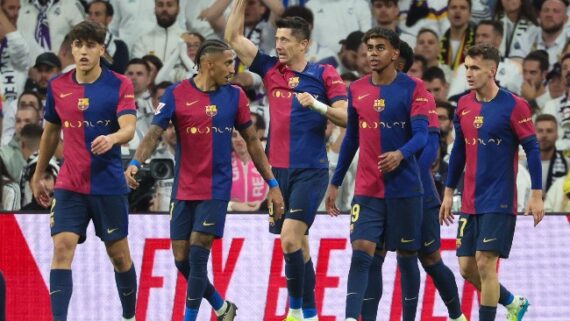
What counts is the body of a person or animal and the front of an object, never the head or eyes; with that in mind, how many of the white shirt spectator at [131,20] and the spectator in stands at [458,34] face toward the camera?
2

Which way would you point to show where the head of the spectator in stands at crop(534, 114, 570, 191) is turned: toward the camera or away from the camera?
toward the camera

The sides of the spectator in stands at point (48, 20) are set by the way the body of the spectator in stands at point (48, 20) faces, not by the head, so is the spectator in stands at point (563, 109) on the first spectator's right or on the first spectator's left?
on the first spectator's left

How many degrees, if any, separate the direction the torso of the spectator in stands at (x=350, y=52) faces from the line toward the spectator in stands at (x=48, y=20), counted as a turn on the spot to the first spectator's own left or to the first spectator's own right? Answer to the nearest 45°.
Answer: approximately 45° to the first spectator's own right

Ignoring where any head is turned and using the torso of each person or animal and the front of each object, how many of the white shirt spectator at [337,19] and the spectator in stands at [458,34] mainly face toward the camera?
2

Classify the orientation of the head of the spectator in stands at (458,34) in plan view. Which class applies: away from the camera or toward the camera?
toward the camera

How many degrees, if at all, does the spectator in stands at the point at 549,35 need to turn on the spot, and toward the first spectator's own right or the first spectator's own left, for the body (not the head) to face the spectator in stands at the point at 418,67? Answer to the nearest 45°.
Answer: approximately 45° to the first spectator's own right

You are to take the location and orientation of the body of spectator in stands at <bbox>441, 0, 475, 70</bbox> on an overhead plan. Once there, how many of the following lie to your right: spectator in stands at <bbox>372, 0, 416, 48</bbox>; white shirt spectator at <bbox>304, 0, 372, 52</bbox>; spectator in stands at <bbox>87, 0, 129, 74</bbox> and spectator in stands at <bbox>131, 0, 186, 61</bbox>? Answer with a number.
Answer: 4

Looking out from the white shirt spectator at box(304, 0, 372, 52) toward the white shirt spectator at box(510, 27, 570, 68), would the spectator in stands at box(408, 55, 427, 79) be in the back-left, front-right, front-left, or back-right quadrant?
front-right

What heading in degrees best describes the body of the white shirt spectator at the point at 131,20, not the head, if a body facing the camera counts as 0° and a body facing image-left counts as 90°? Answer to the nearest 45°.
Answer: approximately 0°

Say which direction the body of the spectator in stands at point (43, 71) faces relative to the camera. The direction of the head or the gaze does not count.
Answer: toward the camera

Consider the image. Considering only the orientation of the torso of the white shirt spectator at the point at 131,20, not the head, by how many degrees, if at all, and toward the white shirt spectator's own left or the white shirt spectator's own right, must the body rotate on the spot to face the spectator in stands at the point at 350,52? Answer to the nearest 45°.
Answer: approximately 90° to the white shirt spectator's own left
